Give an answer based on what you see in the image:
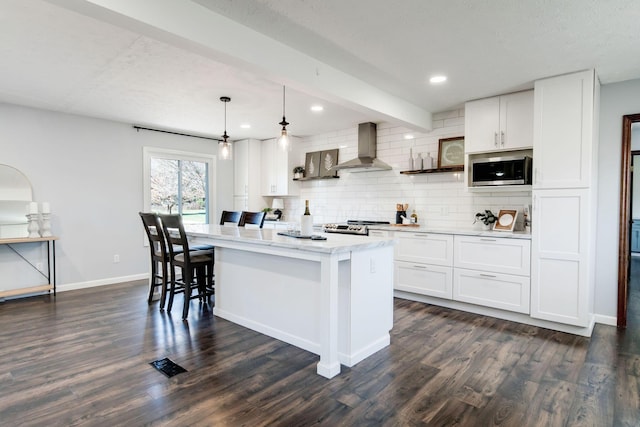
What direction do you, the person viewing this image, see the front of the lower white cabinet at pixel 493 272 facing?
facing the viewer and to the left of the viewer

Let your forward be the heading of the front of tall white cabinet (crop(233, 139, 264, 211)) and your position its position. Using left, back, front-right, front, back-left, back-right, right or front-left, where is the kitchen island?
front-left

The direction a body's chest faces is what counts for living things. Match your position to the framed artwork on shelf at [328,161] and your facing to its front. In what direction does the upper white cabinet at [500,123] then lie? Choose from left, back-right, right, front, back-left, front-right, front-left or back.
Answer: left

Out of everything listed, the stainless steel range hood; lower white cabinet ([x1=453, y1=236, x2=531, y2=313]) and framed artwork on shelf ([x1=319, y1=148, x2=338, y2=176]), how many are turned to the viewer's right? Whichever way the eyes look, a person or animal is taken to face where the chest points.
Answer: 0

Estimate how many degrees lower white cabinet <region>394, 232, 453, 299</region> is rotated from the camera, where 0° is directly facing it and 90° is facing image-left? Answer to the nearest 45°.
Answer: approximately 45°

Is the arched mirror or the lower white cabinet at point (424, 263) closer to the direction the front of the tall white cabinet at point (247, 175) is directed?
the arched mirror

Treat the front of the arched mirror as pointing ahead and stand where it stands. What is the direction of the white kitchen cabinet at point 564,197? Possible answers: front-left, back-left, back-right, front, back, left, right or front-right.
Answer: front-left

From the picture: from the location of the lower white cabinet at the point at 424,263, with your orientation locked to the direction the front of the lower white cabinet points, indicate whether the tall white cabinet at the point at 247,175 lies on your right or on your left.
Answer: on your right

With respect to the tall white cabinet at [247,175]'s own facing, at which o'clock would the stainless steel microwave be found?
The stainless steel microwave is roughly at 9 o'clock from the tall white cabinet.

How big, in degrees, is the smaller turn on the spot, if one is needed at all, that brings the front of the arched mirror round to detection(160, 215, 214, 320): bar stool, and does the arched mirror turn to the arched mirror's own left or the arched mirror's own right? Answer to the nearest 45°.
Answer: approximately 45° to the arched mirror's own left

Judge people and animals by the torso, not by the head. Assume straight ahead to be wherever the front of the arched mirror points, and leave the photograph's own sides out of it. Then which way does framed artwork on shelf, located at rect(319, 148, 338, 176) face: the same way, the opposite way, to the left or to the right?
to the right

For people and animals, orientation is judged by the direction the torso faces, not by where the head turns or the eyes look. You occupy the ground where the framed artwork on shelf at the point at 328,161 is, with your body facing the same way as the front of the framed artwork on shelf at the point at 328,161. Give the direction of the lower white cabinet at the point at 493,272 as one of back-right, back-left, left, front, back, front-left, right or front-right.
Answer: left

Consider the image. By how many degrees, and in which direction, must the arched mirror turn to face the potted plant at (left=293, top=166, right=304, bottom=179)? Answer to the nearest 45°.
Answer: approximately 90° to its left

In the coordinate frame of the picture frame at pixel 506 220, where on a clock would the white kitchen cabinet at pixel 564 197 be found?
The white kitchen cabinet is roughly at 9 o'clock from the picture frame.
